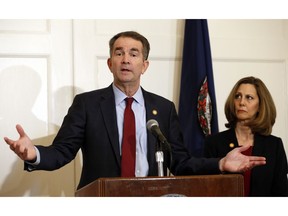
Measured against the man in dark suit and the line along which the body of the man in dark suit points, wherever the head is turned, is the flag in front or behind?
behind

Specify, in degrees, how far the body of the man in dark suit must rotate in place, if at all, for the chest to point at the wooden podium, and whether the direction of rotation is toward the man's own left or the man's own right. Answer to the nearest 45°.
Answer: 0° — they already face it

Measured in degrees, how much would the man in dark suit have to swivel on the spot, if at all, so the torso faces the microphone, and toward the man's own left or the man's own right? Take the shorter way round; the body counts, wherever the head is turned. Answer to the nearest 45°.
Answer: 0° — they already face it

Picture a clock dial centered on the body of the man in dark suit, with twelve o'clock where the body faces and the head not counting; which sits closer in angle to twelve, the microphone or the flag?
the microphone

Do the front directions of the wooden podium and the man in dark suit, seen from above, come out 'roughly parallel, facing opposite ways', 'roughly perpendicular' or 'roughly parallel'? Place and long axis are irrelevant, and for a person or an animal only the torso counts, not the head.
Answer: roughly parallel

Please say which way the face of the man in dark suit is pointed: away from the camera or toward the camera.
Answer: toward the camera

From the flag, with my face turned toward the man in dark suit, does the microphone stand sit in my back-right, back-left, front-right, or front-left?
front-left

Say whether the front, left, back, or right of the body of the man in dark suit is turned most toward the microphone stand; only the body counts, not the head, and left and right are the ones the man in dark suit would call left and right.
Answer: front

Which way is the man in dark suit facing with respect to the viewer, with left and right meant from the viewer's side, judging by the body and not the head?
facing the viewer

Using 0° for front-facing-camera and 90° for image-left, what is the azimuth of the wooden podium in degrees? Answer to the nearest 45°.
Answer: approximately 0°
